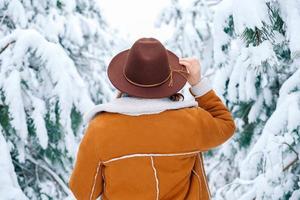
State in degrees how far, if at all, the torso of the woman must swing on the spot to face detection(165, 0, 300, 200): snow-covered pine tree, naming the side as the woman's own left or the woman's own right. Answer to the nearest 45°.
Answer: approximately 45° to the woman's own right

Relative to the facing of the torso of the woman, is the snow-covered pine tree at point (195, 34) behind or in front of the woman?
in front

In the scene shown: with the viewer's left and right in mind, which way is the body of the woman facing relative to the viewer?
facing away from the viewer

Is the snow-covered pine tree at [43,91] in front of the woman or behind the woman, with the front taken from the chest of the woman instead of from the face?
in front

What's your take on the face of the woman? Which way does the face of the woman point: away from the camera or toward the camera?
away from the camera
